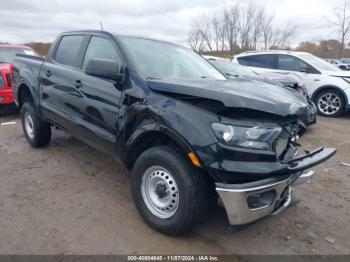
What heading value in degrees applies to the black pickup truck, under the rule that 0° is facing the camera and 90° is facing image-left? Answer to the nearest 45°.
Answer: approximately 315°

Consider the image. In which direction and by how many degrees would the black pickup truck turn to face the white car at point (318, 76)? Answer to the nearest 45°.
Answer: approximately 90° to its left

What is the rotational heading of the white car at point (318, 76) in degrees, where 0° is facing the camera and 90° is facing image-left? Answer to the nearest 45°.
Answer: approximately 315°
